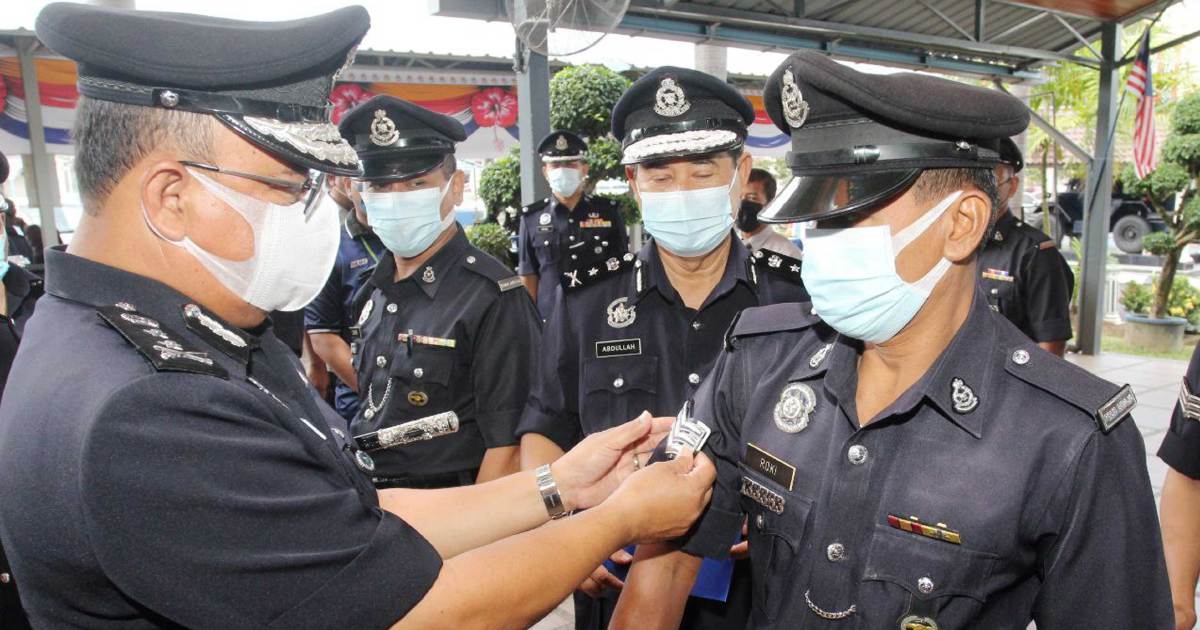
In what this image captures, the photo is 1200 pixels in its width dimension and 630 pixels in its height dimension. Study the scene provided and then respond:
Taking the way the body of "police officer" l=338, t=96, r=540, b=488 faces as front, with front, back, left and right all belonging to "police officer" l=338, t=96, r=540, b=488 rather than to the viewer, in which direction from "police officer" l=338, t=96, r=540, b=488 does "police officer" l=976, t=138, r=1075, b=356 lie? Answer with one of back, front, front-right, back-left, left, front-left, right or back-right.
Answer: back-left

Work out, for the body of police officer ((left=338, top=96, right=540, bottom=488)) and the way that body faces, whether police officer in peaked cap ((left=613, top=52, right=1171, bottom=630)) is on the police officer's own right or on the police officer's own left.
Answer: on the police officer's own left

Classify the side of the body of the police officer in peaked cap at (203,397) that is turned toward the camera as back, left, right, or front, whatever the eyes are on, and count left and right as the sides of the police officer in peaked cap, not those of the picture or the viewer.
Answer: right

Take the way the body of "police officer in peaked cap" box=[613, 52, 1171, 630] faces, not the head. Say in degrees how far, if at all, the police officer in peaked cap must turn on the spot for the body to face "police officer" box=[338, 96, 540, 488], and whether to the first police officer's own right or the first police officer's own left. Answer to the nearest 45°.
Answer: approximately 90° to the first police officer's own right

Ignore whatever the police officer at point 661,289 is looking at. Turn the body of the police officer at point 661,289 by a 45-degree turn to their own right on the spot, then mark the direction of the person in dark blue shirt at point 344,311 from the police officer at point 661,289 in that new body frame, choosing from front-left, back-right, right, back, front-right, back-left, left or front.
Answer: right

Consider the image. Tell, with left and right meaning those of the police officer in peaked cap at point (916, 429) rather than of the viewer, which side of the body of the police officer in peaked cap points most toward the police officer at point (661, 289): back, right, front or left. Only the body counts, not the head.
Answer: right

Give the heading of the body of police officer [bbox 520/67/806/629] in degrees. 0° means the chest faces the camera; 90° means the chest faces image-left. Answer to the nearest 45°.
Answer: approximately 0°
